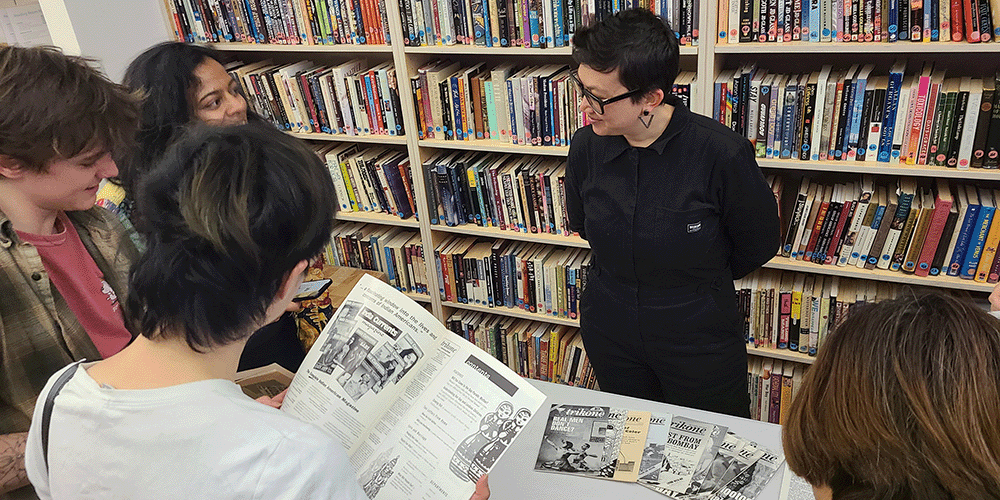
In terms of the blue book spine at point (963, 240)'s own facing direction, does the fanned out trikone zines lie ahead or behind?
ahead

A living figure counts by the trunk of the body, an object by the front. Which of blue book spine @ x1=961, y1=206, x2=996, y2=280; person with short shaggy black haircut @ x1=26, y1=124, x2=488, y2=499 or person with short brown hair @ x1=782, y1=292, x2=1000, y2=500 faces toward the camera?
the blue book spine

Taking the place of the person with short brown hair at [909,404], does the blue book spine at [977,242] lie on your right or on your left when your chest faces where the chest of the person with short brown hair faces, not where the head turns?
on your right

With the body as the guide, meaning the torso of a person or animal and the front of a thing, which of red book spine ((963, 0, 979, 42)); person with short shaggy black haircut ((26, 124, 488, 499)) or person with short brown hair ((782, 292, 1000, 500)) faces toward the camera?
the red book spine

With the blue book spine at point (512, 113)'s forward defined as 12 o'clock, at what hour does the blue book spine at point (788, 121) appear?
the blue book spine at point (788, 121) is roughly at 10 o'clock from the blue book spine at point (512, 113).

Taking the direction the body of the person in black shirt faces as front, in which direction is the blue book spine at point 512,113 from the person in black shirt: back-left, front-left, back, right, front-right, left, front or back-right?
right

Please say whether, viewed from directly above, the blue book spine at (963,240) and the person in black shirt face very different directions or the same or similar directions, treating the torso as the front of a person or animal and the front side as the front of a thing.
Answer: same or similar directions

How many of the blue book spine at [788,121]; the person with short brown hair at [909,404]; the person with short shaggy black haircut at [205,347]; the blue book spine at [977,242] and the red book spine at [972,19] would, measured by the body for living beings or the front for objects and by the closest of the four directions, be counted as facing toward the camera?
3

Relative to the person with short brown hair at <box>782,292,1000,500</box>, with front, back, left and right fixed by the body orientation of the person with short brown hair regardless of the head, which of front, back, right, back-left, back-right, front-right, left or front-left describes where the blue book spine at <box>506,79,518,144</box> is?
front

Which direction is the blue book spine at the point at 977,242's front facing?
toward the camera

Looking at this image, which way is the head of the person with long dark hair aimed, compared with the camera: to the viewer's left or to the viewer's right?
to the viewer's right

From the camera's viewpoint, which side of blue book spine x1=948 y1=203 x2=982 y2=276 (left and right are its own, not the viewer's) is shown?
front

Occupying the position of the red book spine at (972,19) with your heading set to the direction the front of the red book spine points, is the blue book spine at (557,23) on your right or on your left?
on your right

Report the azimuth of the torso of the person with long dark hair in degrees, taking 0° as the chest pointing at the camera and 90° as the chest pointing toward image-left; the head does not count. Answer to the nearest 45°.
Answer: approximately 315°

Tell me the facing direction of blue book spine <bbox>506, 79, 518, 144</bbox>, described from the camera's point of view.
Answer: facing the viewer

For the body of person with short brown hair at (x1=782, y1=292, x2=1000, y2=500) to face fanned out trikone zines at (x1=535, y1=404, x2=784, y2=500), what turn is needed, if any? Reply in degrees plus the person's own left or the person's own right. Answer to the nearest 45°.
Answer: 0° — they already face it

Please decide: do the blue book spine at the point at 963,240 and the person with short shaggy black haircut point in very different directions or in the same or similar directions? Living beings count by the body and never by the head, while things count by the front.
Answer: very different directions

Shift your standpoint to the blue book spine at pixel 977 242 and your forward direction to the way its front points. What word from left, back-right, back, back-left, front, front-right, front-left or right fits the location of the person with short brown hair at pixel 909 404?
front

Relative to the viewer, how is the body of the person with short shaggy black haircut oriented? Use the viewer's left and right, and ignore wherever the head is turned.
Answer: facing away from the viewer and to the right of the viewer
